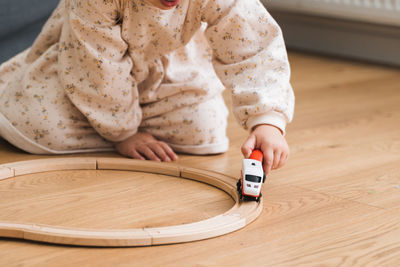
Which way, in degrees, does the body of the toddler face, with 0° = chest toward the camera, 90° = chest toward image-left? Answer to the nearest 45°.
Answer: approximately 315°
